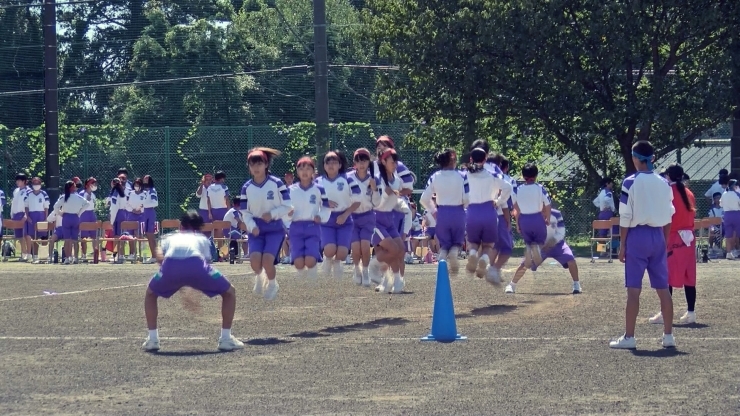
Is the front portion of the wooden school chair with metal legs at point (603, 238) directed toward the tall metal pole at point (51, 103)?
no

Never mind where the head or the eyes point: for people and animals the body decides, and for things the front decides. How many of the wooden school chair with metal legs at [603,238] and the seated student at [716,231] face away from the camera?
0

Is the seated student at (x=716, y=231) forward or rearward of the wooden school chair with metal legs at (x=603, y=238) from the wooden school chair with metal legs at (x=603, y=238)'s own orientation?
rearward

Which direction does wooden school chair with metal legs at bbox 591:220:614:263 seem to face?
toward the camera

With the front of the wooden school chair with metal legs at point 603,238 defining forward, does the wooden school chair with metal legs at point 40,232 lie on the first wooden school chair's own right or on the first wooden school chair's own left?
on the first wooden school chair's own right

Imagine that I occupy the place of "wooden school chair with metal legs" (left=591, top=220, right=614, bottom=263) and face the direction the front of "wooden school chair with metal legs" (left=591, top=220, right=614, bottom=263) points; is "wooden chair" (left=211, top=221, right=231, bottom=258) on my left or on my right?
on my right

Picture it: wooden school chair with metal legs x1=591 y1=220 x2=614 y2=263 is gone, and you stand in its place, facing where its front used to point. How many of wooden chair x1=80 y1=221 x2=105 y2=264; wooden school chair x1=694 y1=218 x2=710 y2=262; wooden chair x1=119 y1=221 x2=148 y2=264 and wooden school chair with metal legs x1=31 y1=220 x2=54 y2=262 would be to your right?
3
